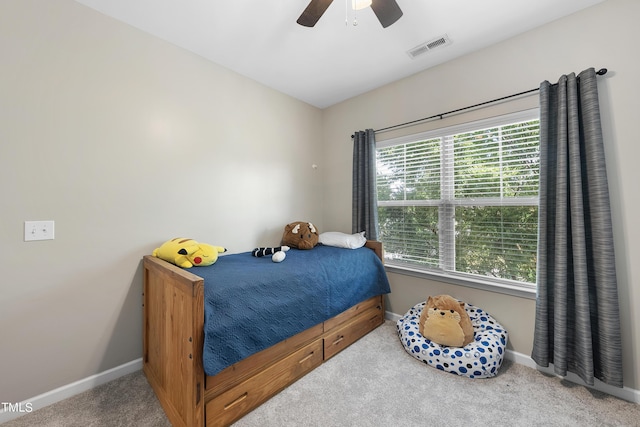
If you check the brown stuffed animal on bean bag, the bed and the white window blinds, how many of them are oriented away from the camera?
0

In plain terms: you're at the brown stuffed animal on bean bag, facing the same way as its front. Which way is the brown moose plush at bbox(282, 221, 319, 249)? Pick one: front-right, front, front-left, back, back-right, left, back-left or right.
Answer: right

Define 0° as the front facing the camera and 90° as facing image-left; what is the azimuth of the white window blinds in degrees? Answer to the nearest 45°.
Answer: approximately 45°

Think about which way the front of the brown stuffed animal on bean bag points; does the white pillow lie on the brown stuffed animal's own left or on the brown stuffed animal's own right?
on the brown stuffed animal's own right

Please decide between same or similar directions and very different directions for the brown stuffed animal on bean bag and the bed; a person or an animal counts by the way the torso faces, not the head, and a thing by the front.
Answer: same or similar directions

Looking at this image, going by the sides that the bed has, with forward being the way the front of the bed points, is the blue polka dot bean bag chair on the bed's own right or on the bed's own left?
on the bed's own left

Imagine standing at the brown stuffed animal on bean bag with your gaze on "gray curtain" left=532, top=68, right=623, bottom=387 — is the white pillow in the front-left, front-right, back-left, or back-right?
back-left

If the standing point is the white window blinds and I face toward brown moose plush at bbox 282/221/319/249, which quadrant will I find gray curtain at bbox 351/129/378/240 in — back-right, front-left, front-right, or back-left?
front-right

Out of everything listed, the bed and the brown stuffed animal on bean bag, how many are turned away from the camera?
0

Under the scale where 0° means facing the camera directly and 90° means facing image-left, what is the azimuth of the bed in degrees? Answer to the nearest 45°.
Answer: approximately 45°

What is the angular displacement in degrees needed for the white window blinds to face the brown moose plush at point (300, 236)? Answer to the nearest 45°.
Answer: approximately 45° to its right

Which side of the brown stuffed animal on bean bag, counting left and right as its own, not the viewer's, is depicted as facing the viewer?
front

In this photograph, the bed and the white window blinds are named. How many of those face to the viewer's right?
0
